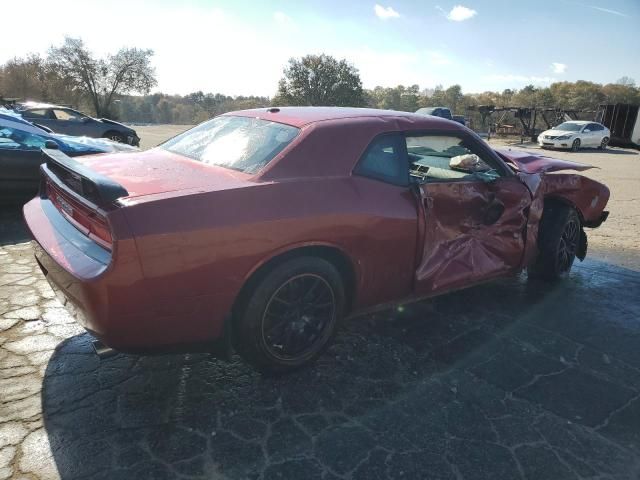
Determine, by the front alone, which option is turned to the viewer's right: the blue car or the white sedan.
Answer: the blue car

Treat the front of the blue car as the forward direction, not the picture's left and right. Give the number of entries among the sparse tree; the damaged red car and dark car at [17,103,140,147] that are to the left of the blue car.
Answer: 2

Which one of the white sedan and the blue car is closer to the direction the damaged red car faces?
the white sedan

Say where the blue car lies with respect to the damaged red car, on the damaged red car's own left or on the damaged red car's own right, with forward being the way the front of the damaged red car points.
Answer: on the damaged red car's own left

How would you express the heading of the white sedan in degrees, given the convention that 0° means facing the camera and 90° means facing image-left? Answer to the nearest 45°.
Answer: approximately 45°

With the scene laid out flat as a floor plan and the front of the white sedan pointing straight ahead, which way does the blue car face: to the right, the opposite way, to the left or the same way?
the opposite way

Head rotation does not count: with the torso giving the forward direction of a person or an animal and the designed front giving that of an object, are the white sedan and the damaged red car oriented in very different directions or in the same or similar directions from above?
very different directions

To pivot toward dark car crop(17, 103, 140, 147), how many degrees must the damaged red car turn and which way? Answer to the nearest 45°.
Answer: approximately 90° to its left

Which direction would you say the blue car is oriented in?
to the viewer's right

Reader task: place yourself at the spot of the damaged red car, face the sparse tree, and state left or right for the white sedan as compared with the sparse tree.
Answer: right

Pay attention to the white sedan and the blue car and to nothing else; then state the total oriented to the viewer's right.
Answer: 1

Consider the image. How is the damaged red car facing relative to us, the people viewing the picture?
facing away from the viewer and to the right of the viewer

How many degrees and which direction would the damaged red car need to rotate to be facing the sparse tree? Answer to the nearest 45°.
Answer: approximately 90° to its left

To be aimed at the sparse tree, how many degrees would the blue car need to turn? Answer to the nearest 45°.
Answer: approximately 90° to its left

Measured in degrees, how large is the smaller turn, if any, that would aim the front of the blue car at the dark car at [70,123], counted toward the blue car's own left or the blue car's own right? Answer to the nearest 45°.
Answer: approximately 90° to the blue car's own left

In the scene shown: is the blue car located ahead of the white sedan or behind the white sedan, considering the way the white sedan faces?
ahead

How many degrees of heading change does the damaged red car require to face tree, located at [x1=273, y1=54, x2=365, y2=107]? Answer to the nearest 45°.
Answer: approximately 45° to its left
